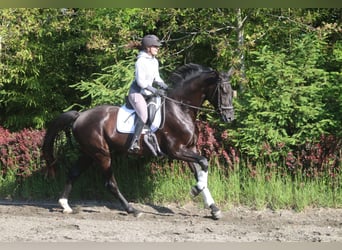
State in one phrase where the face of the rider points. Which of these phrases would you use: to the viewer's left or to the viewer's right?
to the viewer's right

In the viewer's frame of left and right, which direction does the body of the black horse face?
facing to the right of the viewer

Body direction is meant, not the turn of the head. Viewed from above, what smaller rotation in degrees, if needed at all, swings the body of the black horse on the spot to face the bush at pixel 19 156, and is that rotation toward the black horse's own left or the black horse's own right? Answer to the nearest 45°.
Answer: approximately 135° to the black horse's own left
